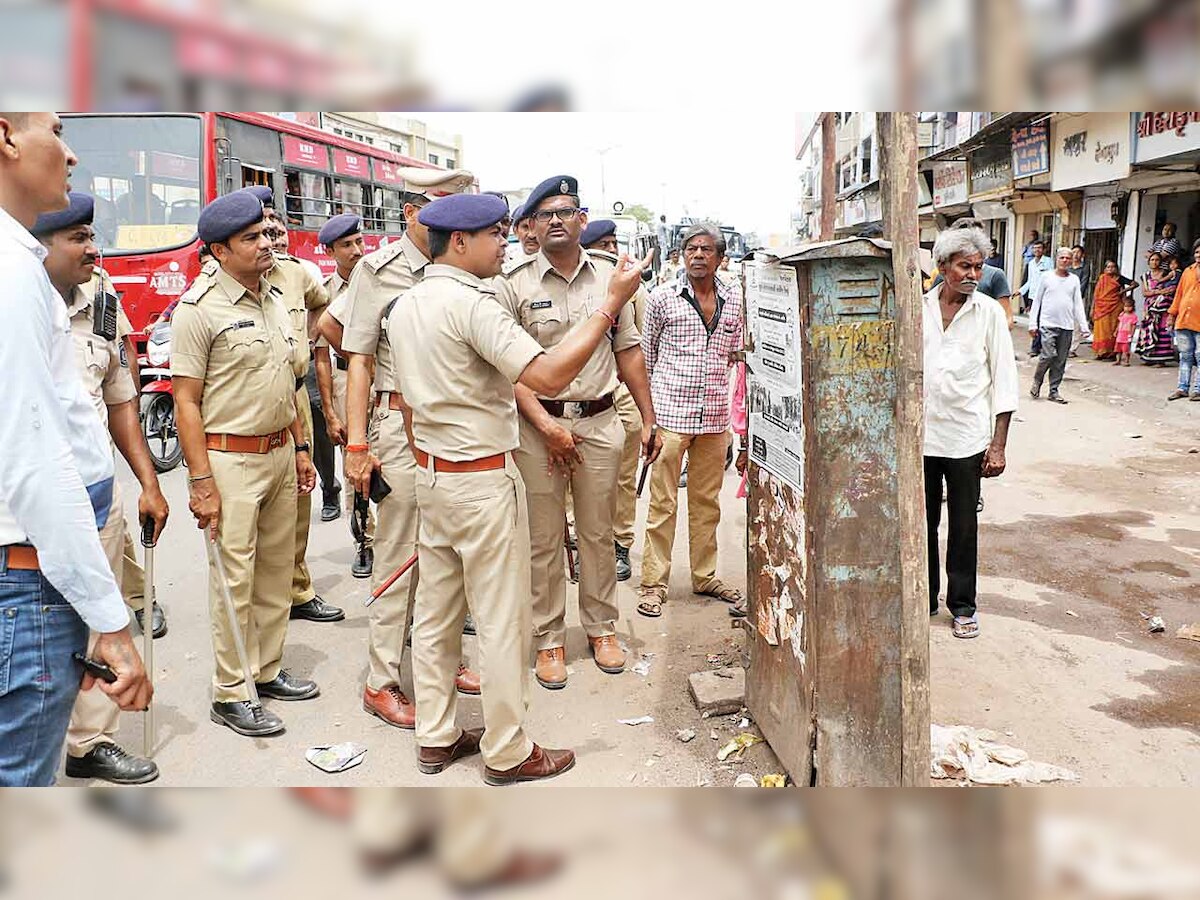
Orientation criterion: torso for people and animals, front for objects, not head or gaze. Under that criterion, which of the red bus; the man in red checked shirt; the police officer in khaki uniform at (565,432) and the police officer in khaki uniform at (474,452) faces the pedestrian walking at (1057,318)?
the police officer in khaki uniform at (474,452)

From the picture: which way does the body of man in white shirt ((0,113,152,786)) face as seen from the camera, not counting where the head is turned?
to the viewer's right

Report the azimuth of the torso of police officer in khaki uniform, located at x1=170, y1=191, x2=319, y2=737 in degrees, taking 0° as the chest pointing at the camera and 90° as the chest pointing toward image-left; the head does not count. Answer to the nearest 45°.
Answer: approximately 315°

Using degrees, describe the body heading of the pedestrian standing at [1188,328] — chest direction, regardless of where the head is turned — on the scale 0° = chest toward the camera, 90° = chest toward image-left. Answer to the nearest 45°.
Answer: approximately 45°

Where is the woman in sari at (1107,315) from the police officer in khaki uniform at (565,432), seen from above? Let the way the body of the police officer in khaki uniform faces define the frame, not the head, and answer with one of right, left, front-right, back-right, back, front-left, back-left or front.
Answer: back-left

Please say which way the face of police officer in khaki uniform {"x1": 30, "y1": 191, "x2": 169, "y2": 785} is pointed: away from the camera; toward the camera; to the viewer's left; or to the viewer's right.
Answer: to the viewer's right

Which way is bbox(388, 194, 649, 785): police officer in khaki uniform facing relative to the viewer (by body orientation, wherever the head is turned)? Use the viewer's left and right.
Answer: facing away from the viewer and to the right of the viewer

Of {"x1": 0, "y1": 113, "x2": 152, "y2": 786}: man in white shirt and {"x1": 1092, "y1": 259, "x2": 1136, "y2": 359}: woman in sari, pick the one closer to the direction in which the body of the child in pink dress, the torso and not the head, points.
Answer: the man in white shirt

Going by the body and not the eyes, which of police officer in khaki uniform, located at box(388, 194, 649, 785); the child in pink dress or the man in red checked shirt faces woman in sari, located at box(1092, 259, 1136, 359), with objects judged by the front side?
the police officer in khaki uniform

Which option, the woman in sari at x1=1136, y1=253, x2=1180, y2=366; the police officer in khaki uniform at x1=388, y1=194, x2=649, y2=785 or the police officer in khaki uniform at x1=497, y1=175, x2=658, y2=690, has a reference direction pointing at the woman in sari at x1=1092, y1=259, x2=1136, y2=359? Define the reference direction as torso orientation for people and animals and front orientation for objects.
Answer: the police officer in khaki uniform at x1=388, y1=194, x2=649, y2=785
